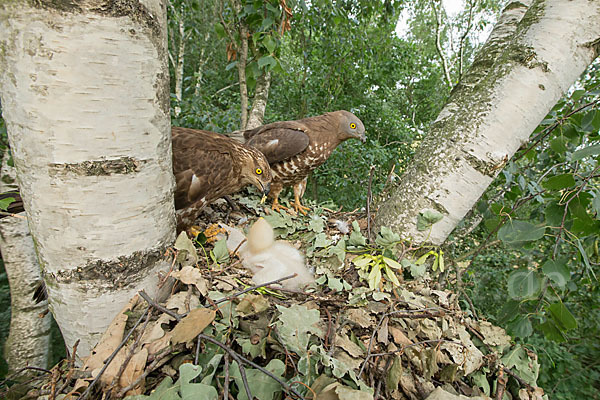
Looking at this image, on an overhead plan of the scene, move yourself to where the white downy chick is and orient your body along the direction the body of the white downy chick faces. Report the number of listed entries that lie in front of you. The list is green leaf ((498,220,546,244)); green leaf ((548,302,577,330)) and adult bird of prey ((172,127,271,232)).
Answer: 1

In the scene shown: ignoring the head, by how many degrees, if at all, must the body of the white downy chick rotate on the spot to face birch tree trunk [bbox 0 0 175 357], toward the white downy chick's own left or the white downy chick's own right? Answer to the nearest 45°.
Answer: approximately 90° to the white downy chick's own left

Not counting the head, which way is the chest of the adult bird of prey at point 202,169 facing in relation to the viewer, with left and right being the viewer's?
facing to the right of the viewer

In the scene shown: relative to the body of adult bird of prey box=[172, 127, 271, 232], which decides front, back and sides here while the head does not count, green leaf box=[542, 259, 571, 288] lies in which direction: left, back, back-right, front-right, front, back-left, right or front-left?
front-right

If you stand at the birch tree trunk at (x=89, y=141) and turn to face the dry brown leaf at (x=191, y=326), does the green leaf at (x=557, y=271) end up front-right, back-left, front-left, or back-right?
front-left

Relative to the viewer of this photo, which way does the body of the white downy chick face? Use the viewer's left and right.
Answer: facing away from the viewer and to the left of the viewer

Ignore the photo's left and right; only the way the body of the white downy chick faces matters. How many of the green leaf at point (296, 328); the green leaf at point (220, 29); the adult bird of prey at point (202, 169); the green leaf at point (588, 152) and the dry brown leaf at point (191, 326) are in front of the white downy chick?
2

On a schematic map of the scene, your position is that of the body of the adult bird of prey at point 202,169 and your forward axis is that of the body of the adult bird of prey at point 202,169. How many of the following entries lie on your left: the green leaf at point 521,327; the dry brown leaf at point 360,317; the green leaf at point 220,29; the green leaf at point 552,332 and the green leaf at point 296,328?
1

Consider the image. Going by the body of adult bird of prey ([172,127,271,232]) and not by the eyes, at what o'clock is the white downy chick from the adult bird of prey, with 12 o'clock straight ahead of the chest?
The white downy chick is roughly at 2 o'clock from the adult bird of prey.

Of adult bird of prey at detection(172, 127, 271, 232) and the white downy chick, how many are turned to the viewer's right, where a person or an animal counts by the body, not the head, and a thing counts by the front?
1

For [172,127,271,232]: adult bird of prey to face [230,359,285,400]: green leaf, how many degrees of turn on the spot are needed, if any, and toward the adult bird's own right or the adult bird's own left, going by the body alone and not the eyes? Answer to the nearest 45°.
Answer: approximately 90° to the adult bird's own right
